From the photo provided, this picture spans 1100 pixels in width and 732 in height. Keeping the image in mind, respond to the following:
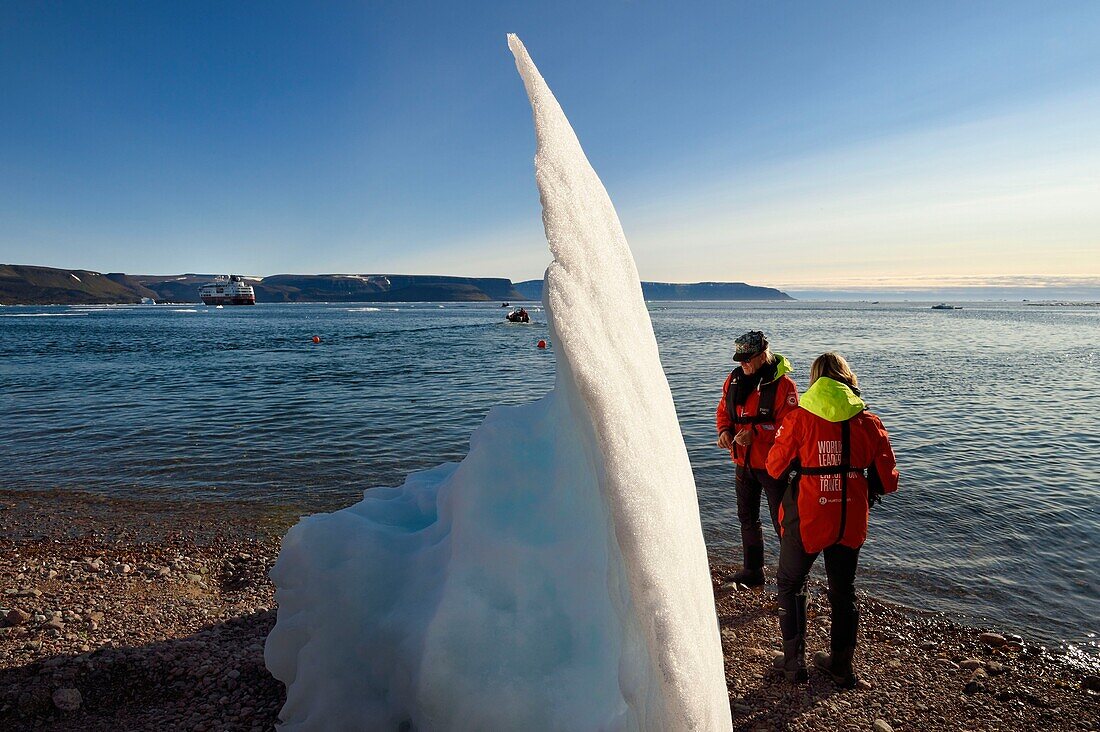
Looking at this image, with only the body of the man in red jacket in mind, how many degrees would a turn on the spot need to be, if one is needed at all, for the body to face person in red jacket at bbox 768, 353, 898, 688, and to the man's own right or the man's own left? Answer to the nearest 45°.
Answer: approximately 45° to the man's own left

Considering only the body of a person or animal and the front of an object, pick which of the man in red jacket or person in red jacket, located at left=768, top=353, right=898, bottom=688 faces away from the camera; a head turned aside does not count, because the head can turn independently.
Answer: the person in red jacket

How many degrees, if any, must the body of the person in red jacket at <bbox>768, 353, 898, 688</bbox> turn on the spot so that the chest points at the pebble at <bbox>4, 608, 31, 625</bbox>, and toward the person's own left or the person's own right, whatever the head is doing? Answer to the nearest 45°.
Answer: approximately 90° to the person's own left

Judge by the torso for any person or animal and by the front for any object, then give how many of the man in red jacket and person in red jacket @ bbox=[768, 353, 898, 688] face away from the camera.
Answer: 1

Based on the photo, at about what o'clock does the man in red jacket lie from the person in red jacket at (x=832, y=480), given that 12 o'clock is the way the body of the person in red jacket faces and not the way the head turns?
The man in red jacket is roughly at 11 o'clock from the person in red jacket.

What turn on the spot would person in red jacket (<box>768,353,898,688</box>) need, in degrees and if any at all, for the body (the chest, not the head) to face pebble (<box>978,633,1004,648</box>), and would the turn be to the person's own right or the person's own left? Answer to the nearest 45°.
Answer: approximately 45° to the person's own right

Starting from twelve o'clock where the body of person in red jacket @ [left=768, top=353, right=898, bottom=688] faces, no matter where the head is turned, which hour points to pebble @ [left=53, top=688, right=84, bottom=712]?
The pebble is roughly at 8 o'clock from the person in red jacket.

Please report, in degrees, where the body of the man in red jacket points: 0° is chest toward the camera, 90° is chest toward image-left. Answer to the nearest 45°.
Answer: approximately 45°

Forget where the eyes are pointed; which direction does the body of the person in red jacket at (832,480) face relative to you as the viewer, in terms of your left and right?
facing away from the viewer
